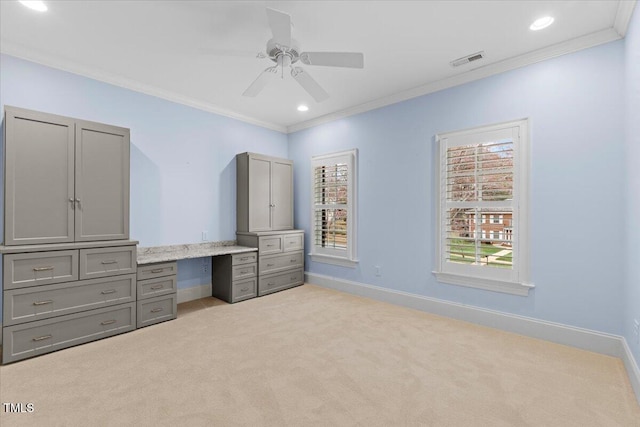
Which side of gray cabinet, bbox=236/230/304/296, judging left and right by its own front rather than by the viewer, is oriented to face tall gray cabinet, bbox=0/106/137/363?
right

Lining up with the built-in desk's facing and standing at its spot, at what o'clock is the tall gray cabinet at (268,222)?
The tall gray cabinet is roughly at 10 o'clock from the built-in desk.

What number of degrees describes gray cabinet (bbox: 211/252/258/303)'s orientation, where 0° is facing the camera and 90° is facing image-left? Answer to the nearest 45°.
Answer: approximately 315°

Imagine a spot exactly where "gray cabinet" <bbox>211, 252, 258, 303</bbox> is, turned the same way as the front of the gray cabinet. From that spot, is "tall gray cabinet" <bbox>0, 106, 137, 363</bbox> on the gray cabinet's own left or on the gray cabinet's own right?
on the gray cabinet's own right

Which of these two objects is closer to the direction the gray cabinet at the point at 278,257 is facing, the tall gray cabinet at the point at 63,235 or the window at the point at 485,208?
the window

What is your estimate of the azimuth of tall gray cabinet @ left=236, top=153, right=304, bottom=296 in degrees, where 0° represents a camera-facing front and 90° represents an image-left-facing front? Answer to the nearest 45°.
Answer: approximately 315°
